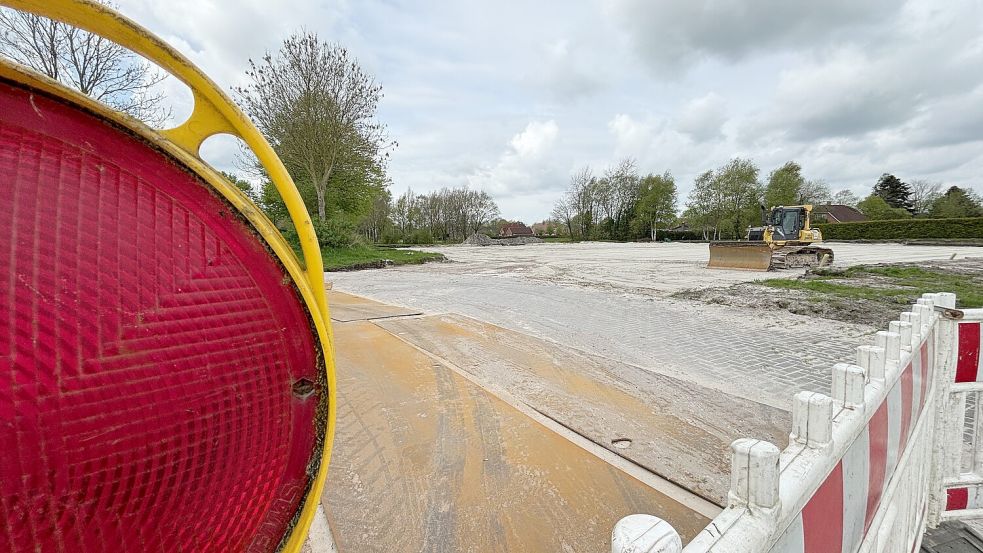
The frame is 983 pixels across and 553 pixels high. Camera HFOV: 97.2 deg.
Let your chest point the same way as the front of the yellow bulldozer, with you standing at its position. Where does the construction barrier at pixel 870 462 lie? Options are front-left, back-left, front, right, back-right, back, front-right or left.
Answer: front-left

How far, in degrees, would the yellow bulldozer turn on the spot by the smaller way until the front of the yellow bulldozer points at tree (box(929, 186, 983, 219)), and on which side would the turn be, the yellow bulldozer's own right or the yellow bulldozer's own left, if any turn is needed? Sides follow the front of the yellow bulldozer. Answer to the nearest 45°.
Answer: approximately 135° to the yellow bulldozer's own right

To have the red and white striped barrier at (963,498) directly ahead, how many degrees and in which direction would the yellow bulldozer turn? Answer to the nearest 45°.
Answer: approximately 45° to its left

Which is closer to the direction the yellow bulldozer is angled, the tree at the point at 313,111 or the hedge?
the tree

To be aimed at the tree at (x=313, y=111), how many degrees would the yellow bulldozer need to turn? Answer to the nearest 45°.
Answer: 0° — it already faces it

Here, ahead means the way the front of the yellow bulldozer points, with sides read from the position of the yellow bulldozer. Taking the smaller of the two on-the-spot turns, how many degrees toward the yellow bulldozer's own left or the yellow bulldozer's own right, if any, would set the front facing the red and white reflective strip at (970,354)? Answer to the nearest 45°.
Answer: approximately 45° to the yellow bulldozer's own left

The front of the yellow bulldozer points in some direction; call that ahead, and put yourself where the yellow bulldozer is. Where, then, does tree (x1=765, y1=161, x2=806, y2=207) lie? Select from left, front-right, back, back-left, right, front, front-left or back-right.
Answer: back-right

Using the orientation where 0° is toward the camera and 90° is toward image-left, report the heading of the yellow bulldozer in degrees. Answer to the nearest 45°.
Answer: approximately 45°
